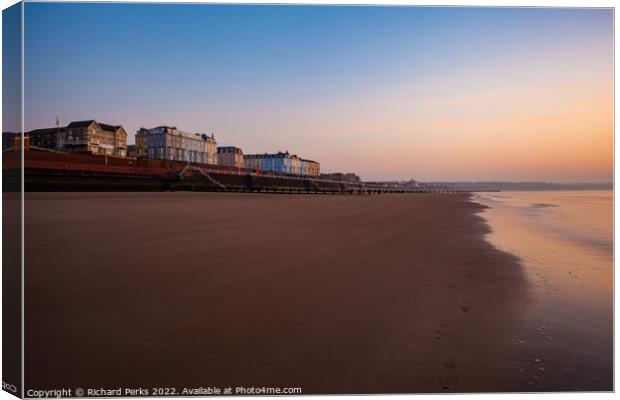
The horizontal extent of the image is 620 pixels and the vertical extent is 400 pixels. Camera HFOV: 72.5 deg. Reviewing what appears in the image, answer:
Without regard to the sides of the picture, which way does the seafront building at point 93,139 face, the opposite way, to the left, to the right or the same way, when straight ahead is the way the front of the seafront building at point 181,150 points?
the same way

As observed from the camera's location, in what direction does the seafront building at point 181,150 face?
facing the viewer and to the right of the viewer

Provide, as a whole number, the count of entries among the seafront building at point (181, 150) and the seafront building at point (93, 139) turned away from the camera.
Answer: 0

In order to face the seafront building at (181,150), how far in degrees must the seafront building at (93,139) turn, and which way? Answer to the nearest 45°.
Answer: approximately 90° to its left
